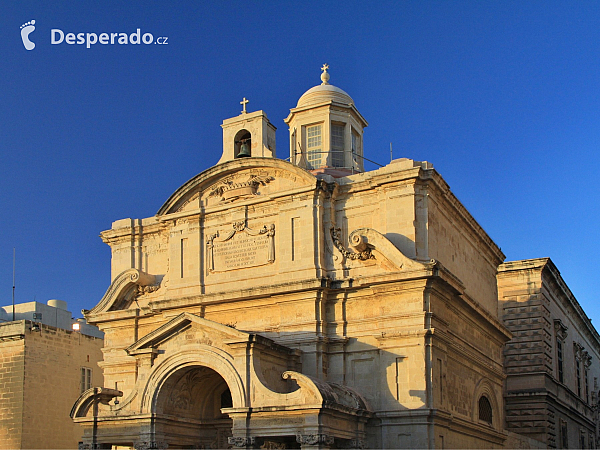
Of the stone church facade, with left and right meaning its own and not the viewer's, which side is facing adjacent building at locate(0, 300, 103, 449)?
right

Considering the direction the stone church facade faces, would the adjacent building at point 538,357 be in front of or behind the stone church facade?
behind

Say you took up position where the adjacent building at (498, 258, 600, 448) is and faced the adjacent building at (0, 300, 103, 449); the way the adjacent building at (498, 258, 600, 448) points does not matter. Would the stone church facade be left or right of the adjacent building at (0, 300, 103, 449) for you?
left

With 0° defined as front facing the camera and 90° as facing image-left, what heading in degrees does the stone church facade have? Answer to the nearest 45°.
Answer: approximately 45°
